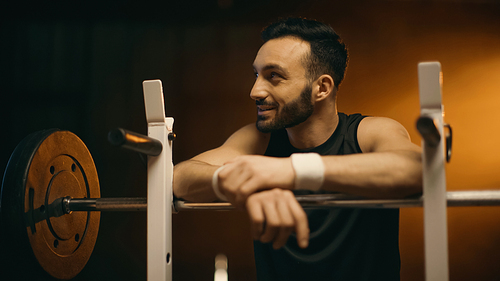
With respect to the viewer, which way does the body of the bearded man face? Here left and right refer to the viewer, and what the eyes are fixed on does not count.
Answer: facing the viewer

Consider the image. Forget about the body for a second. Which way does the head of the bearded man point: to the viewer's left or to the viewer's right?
to the viewer's left

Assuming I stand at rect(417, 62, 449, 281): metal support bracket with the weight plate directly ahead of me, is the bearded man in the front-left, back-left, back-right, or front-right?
front-right
